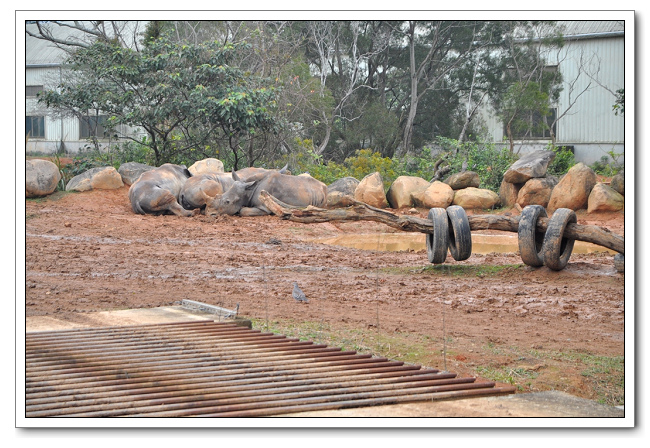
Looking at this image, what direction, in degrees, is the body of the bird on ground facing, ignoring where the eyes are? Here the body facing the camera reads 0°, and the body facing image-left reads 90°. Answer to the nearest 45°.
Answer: approximately 90°

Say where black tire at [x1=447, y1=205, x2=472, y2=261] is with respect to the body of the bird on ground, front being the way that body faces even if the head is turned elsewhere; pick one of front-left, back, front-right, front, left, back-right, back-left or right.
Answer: back-right

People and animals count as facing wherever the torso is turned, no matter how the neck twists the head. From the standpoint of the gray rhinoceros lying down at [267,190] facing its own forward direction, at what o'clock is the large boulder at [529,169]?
The large boulder is roughly at 6 o'clock from the gray rhinoceros lying down.

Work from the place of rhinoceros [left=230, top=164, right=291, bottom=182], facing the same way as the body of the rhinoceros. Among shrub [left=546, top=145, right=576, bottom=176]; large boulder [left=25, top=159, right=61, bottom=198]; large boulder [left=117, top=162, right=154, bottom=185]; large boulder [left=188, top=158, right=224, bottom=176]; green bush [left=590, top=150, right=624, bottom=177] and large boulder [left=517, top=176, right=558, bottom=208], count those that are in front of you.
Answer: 3

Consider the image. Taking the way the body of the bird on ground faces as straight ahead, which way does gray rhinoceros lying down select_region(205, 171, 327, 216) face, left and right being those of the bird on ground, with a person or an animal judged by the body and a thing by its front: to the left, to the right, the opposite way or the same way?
the same way

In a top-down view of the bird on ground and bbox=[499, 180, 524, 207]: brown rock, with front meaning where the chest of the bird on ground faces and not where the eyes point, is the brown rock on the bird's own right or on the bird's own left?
on the bird's own right

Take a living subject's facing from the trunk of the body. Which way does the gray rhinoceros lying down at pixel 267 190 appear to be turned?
to the viewer's left

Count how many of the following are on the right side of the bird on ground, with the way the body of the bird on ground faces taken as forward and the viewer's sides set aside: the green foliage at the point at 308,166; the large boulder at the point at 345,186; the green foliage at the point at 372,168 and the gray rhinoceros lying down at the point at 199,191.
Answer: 4

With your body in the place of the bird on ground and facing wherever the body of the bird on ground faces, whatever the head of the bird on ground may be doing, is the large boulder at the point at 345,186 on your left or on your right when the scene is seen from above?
on your right

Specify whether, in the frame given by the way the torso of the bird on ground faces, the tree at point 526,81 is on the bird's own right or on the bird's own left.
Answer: on the bird's own right
